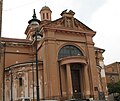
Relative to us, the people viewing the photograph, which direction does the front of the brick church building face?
facing the viewer and to the right of the viewer
